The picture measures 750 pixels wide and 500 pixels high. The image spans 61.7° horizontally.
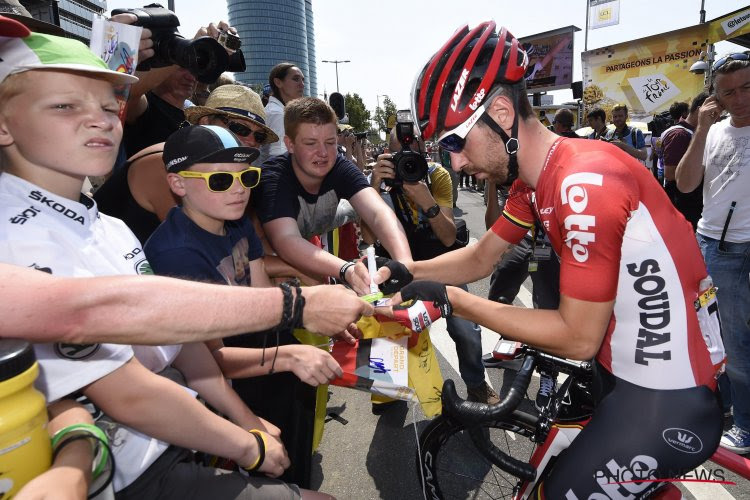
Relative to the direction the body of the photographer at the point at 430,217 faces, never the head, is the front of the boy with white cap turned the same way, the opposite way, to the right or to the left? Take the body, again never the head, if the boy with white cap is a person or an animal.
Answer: to the left

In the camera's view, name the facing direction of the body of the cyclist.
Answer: to the viewer's left

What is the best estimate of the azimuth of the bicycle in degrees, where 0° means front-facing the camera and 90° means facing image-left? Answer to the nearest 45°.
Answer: approximately 90°

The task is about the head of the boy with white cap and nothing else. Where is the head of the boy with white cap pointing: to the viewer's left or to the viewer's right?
to the viewer's right

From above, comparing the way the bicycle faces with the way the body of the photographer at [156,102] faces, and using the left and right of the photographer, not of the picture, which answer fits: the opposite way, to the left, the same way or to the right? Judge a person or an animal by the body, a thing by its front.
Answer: the opposite way

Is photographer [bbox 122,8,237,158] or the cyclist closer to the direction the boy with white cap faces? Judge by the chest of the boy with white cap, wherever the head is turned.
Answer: the cyclist

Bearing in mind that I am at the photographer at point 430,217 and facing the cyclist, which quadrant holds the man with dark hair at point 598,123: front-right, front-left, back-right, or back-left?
back-left

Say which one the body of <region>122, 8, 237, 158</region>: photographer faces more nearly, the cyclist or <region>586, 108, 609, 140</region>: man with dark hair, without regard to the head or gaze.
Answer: the cyclist
